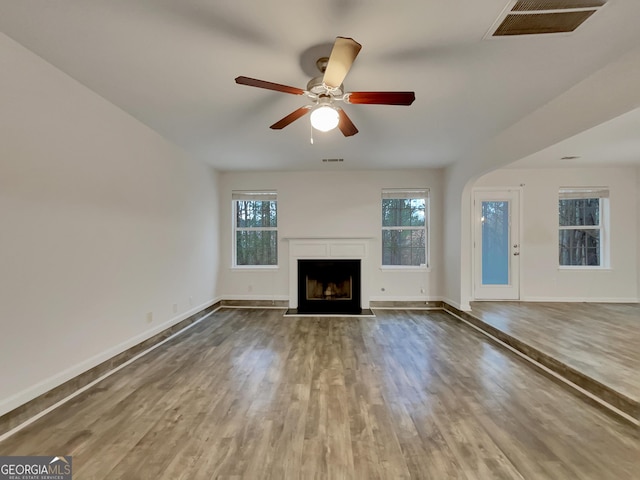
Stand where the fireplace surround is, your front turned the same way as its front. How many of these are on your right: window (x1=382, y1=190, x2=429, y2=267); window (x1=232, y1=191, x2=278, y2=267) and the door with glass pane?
1

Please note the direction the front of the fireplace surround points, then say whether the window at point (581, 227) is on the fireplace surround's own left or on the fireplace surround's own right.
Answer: on the fireplace surround's own left

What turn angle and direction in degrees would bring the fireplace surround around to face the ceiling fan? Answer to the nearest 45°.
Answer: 0° — it already faces it

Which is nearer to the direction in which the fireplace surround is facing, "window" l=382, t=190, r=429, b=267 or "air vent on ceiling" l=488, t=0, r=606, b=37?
the air vent on ceiling

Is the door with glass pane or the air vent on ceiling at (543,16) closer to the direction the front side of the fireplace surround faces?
the air vent on ceiling

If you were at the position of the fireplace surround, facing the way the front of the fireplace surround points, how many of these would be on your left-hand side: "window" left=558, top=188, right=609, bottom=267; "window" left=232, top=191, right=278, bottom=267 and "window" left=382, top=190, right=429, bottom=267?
2

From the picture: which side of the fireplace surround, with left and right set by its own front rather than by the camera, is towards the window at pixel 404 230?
left

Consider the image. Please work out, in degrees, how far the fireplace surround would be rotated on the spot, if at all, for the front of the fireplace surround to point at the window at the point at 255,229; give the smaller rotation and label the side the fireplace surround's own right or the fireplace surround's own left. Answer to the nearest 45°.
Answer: approximately 90° to the fireplace surround's own right

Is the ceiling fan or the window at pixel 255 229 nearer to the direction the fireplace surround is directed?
the ceiling fan

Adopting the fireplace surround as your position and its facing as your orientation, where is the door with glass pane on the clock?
The door with glass pane is roughly at 9 o'clock from the fireplace surround.

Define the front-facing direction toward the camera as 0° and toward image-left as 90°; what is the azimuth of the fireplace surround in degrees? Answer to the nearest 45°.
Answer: approximately 0°

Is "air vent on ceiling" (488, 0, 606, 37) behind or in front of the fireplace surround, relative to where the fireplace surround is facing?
in front

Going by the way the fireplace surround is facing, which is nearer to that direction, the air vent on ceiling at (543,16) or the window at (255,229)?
the air vent on ceiling
